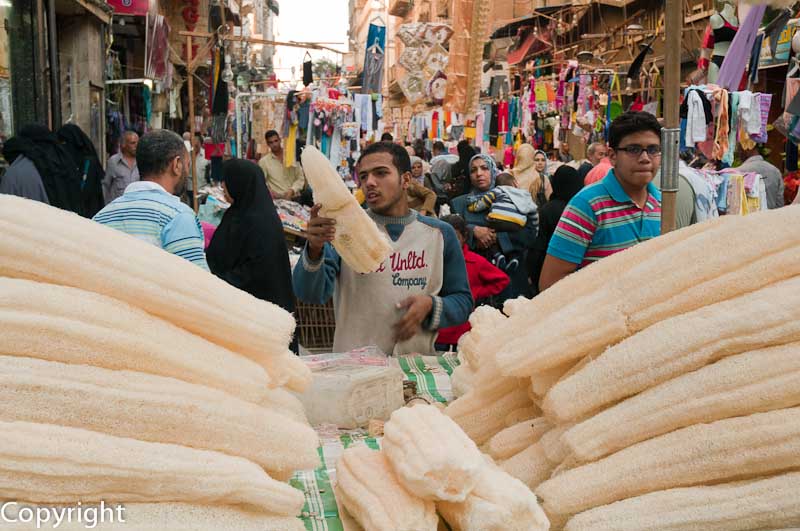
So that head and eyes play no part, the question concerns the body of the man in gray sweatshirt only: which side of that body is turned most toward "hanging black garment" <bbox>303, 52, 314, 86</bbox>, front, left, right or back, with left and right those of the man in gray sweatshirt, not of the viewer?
back

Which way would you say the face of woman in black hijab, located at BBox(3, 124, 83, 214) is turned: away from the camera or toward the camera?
away from the camera

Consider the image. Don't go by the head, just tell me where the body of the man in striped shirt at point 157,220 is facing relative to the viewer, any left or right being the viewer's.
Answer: facing away from the viewer and to the right of the viewer

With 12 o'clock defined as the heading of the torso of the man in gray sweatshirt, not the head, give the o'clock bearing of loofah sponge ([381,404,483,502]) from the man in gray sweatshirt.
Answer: The loofah sponge is roughly at 12 o'clock from the man in gray sweatshirt.

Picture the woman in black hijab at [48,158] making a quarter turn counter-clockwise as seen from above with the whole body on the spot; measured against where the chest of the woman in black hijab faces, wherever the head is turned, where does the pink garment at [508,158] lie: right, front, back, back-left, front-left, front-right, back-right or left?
back-right

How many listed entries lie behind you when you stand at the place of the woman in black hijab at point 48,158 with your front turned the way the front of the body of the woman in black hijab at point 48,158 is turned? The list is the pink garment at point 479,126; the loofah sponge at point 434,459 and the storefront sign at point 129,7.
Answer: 1

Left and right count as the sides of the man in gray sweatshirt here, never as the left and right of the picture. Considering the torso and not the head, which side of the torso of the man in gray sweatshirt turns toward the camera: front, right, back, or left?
front

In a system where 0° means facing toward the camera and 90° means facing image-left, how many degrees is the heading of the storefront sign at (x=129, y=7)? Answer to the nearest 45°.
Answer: approximately 0°

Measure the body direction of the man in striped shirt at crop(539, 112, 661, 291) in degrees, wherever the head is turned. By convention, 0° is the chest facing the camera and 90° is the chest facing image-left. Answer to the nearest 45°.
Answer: approximately 315°

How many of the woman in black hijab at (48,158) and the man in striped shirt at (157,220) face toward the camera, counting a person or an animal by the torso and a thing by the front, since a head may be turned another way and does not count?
0
